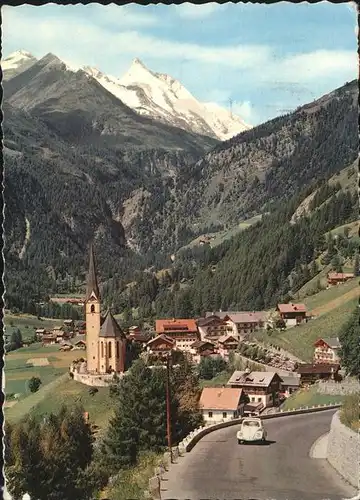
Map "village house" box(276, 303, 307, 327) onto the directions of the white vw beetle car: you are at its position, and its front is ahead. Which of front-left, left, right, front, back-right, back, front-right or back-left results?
back

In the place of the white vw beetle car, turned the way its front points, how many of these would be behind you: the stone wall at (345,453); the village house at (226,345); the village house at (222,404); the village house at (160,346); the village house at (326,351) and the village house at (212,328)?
5

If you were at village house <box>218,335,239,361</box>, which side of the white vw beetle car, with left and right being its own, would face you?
back

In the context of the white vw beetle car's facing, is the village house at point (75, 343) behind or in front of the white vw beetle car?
behind

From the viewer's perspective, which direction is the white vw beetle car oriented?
toward the camera

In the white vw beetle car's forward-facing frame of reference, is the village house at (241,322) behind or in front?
behind

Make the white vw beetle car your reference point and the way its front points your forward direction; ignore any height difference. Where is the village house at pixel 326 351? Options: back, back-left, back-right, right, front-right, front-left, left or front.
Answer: back

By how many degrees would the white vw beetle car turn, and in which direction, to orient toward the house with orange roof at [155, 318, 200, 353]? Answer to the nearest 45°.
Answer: approximately 180°

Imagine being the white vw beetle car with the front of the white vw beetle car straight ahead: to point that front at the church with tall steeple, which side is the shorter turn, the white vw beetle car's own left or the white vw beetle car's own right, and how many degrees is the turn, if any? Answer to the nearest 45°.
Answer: approximately 135° to the white vw beetle car's own right

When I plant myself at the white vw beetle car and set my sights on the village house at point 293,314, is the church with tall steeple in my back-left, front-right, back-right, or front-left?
front-left

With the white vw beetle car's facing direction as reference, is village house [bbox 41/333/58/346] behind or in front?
behind

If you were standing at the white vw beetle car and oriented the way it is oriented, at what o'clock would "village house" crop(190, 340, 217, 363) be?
The village house is roughly at 6 o'clock from the white vw beetle car.

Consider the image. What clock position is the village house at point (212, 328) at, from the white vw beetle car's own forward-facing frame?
The village house is roughly at 6 o'clock from the white vw beetle car.
